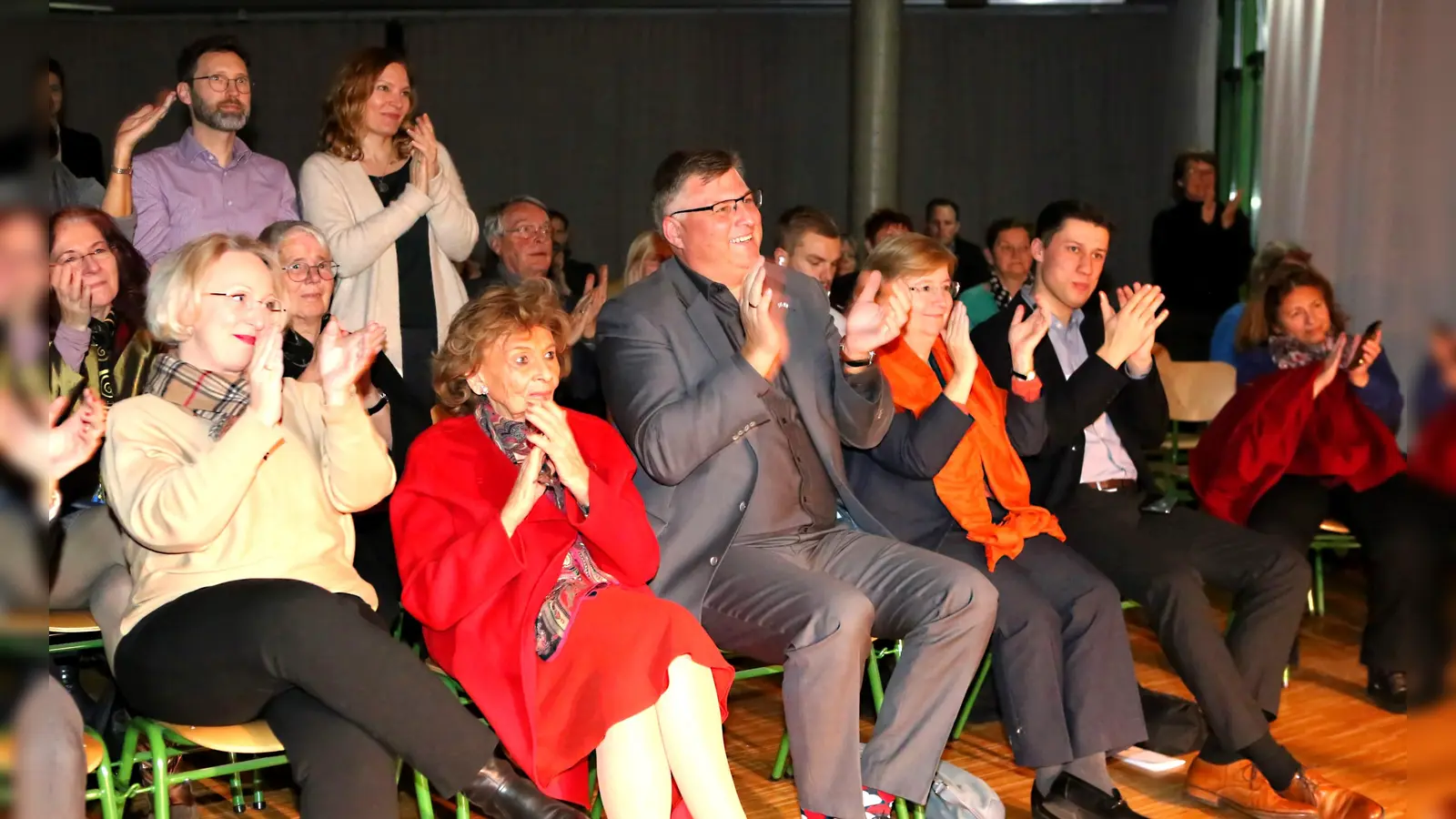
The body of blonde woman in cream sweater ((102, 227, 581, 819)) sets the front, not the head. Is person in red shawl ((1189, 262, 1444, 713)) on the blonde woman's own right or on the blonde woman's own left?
on the blonde woman's own left

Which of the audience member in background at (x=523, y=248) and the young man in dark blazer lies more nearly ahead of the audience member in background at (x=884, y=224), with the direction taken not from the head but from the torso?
the young man in dark blazer

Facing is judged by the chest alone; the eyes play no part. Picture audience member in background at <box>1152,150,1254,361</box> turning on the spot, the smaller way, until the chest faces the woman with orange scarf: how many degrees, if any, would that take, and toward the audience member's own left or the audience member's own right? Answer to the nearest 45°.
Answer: approximately 45° to the audience member's own right

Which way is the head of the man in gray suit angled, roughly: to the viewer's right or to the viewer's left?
to the viewer's right

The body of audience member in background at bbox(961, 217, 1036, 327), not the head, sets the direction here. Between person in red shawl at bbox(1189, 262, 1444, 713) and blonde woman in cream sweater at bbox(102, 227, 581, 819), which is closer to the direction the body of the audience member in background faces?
the person in red shawl

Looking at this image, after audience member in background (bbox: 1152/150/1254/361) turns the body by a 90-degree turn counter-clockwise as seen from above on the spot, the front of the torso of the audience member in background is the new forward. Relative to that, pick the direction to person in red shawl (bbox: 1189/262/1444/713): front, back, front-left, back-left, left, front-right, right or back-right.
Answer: back-right

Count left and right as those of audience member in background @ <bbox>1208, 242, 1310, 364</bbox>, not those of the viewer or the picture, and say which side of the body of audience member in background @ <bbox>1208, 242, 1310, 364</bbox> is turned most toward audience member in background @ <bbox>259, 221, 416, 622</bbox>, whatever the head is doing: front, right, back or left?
right

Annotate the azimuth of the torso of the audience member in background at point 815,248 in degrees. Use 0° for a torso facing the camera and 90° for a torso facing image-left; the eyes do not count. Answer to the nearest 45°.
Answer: approximately 315°

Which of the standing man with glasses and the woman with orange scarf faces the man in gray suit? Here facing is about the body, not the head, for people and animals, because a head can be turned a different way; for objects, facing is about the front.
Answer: the standing man with glasses

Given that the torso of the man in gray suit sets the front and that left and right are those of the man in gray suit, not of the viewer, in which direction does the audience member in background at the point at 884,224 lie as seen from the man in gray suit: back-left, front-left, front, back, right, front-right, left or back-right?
back-left

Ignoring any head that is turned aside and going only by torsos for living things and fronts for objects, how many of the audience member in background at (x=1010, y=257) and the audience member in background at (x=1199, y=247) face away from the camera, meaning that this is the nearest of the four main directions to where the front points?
0
